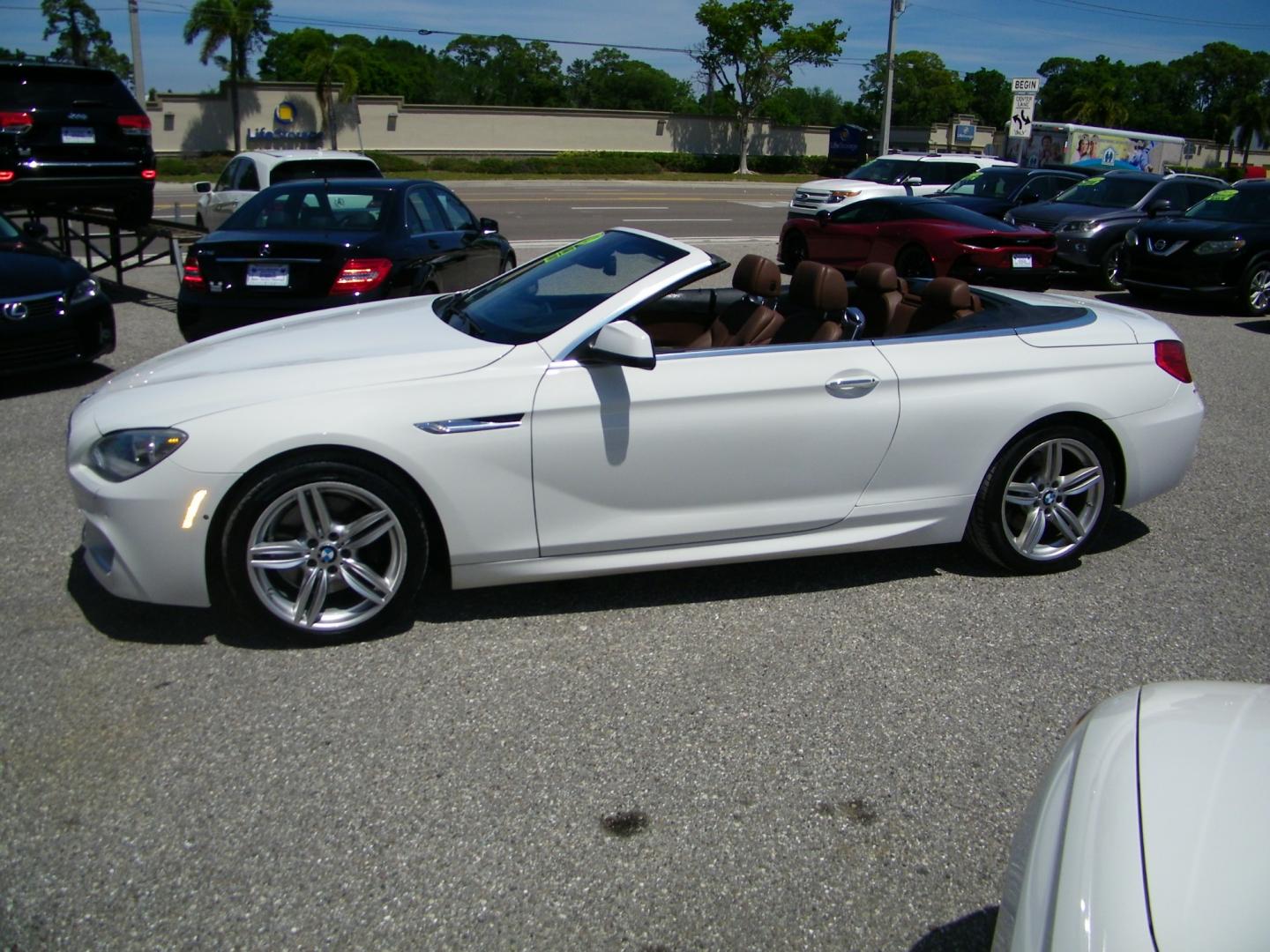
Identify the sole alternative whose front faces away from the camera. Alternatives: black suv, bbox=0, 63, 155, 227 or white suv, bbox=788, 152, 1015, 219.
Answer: the black suv

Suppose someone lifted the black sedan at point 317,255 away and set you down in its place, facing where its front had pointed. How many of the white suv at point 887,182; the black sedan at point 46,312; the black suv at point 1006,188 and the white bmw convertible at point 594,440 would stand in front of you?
2

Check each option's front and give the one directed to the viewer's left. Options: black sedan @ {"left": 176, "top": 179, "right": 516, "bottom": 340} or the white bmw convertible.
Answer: the white bmw convertible

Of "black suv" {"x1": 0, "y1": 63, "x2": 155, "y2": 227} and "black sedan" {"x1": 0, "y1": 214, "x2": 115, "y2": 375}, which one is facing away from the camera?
the black suv

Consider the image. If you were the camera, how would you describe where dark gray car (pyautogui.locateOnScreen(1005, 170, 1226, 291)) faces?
facing the viewer and to the left of the viewer

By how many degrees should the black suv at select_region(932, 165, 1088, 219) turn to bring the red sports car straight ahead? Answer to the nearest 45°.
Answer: approximately 45° to its left

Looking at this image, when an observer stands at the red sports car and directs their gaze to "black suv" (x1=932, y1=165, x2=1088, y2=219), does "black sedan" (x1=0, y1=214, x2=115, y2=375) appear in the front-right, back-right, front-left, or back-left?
back-left

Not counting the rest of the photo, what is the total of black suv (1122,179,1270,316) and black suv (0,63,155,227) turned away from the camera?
1

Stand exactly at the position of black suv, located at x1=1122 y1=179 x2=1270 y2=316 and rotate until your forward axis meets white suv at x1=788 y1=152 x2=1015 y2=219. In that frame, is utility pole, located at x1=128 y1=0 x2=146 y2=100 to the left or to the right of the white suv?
left

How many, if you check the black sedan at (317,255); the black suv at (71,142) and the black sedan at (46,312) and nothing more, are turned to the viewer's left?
0

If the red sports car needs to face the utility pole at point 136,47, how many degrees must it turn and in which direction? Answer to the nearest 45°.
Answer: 0° — it already faces it

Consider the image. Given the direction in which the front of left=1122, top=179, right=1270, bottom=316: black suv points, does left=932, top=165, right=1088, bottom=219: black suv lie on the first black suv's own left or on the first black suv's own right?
on the first black suv's own right

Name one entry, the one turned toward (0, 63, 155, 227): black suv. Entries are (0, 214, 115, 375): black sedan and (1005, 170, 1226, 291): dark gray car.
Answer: the dark gray car

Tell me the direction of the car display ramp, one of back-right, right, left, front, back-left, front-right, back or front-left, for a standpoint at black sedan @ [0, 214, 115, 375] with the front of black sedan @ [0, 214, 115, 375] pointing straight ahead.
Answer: back-left

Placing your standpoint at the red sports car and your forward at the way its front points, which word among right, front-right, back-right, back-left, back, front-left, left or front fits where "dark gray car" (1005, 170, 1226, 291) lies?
right

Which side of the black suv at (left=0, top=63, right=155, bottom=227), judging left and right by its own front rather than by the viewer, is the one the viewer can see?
back
